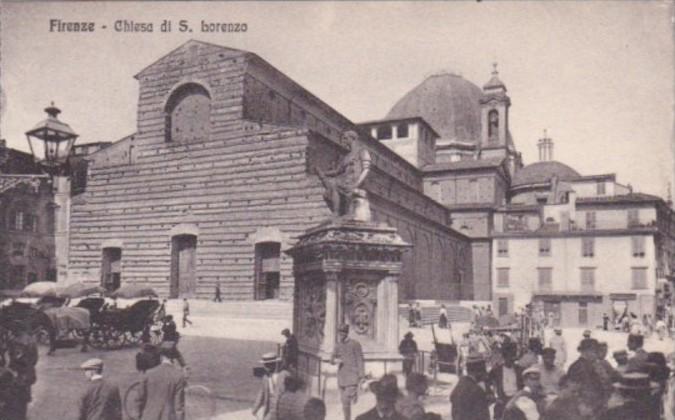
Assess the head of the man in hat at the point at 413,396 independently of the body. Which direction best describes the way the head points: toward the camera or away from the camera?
away from the camera

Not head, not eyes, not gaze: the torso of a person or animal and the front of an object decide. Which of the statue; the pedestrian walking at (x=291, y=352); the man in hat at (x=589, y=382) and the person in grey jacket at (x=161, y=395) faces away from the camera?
the person in grey jacket

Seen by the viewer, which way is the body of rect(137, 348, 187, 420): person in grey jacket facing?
away from the camera

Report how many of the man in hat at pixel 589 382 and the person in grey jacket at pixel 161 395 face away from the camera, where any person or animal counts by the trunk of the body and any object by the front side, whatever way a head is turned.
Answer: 1
